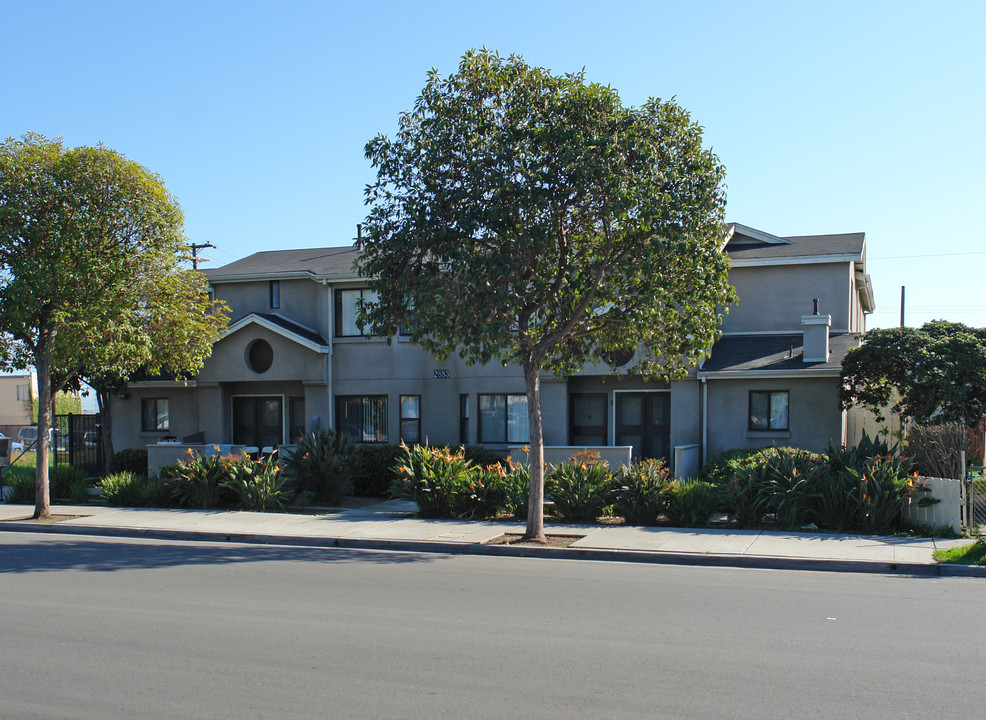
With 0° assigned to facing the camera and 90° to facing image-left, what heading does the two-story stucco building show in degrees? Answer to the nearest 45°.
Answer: approximately 0°

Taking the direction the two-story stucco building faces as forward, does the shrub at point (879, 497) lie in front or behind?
in front

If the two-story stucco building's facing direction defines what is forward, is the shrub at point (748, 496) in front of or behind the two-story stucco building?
in front

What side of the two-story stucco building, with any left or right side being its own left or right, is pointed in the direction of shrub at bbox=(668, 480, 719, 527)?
front

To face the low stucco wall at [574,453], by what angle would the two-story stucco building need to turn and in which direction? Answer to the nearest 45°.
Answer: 0° — it already faces it

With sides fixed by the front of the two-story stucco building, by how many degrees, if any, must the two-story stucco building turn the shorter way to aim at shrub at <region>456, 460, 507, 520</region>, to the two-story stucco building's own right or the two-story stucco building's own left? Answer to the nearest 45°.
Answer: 0° — it already faces it

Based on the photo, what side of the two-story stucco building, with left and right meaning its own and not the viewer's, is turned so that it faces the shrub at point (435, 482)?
front

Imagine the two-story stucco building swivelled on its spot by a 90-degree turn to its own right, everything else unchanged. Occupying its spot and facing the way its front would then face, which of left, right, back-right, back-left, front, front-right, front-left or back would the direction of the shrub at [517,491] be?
left
